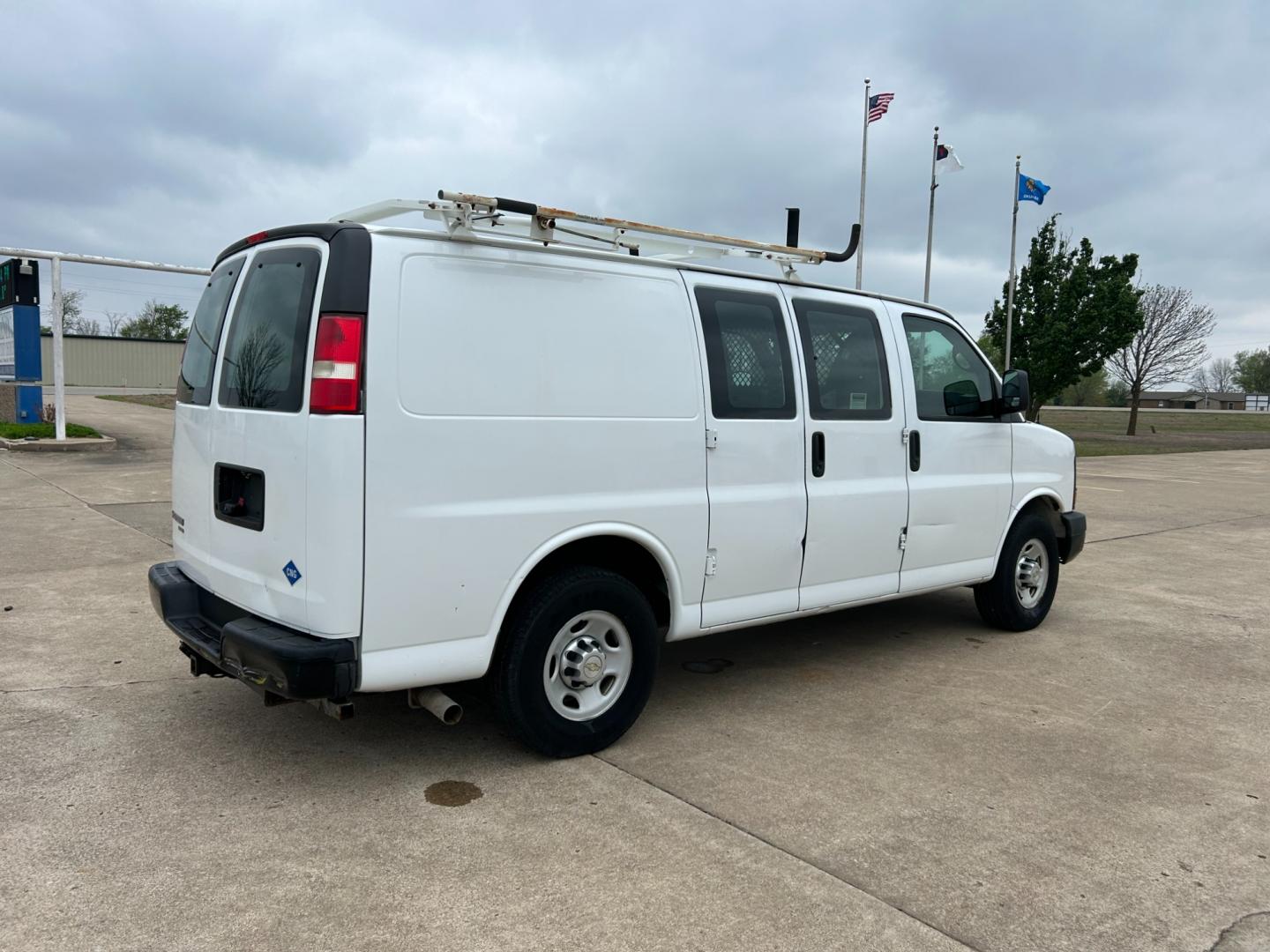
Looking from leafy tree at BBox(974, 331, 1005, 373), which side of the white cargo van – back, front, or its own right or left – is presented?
front

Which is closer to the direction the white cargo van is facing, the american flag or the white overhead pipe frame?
the american flag

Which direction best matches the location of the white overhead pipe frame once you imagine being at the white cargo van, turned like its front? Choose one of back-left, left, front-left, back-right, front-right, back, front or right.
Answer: left

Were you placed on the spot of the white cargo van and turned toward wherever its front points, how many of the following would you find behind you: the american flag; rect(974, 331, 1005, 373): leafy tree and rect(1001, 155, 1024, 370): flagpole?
0

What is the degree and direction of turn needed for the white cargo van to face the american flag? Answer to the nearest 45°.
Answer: approximately 45° to its left

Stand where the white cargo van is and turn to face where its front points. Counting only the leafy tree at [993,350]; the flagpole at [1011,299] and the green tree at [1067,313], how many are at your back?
0

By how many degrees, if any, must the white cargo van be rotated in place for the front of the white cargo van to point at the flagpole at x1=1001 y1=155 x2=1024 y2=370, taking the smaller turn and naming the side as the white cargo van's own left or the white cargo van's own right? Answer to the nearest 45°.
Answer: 0° — it already faces it

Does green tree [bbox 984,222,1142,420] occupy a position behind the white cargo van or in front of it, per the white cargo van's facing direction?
in front

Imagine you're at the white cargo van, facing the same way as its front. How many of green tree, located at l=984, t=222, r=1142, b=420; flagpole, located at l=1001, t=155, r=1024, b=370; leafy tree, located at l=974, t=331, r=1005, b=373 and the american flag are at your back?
0

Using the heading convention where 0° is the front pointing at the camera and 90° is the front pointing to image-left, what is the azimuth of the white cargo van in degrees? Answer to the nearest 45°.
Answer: approximately 225°

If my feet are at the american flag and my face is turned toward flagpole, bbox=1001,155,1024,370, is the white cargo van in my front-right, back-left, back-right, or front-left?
back-right

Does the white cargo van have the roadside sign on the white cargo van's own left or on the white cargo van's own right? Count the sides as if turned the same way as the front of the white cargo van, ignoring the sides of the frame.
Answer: on the white cargo van's own left
